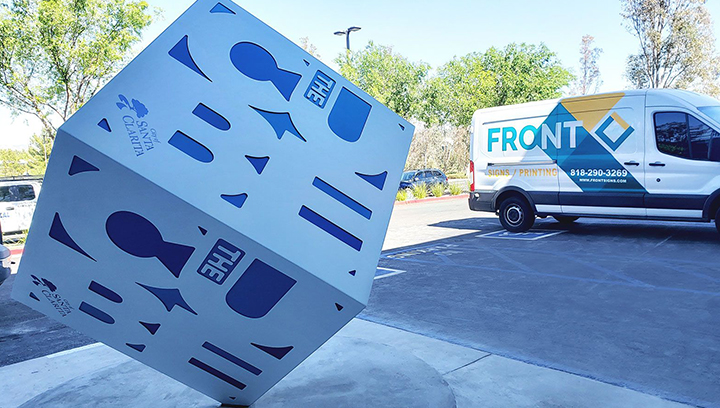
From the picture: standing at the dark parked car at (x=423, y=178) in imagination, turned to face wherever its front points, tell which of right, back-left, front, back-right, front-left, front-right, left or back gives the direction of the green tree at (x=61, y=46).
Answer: front

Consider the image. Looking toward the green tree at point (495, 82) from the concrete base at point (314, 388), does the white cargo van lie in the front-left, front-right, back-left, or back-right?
front-right

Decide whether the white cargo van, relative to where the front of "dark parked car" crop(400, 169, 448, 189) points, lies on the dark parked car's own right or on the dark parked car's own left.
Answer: on the dark parked car's own left

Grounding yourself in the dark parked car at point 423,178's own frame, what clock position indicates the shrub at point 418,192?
The shrub is roughly at 11 o'clock from the dark parked car.

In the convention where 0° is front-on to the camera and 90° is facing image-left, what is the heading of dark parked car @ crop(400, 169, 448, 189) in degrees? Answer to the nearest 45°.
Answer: approximately 45°

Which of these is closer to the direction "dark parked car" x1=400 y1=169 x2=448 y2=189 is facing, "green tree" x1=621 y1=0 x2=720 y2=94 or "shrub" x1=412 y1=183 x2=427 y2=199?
the shrub
